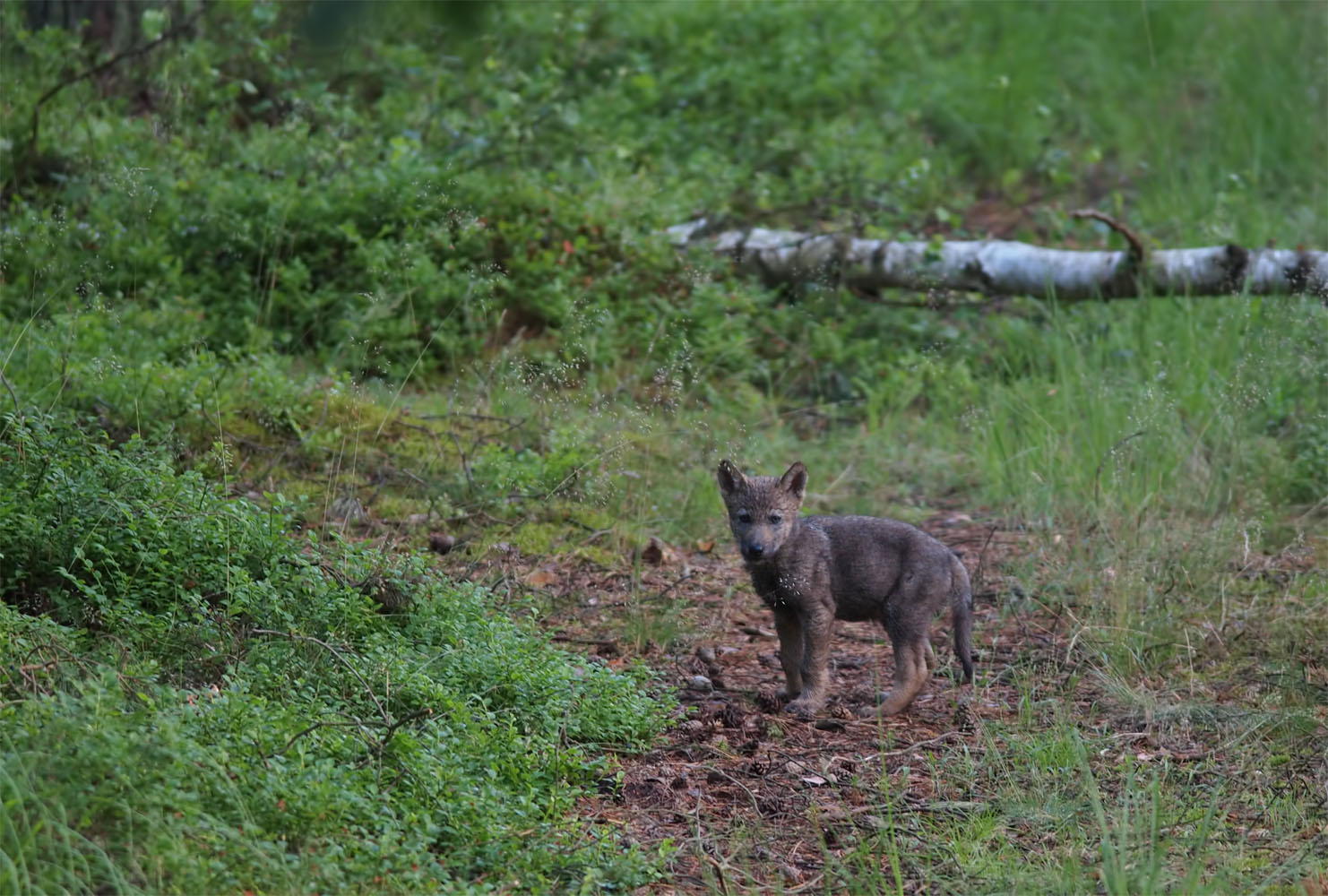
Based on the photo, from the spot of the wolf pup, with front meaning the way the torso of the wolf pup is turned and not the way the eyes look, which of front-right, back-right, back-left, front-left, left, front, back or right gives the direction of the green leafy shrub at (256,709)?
front-left

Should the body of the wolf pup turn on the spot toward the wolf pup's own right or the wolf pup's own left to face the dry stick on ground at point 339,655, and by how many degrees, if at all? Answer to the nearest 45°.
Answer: approximately 45° to the wolf pup's own left

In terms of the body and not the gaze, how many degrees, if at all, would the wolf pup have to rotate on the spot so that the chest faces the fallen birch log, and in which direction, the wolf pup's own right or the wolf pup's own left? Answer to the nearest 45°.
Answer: approximately 90° to the wolf pup's own right

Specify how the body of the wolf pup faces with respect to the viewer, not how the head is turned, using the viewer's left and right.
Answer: facing to the left of the viewer
